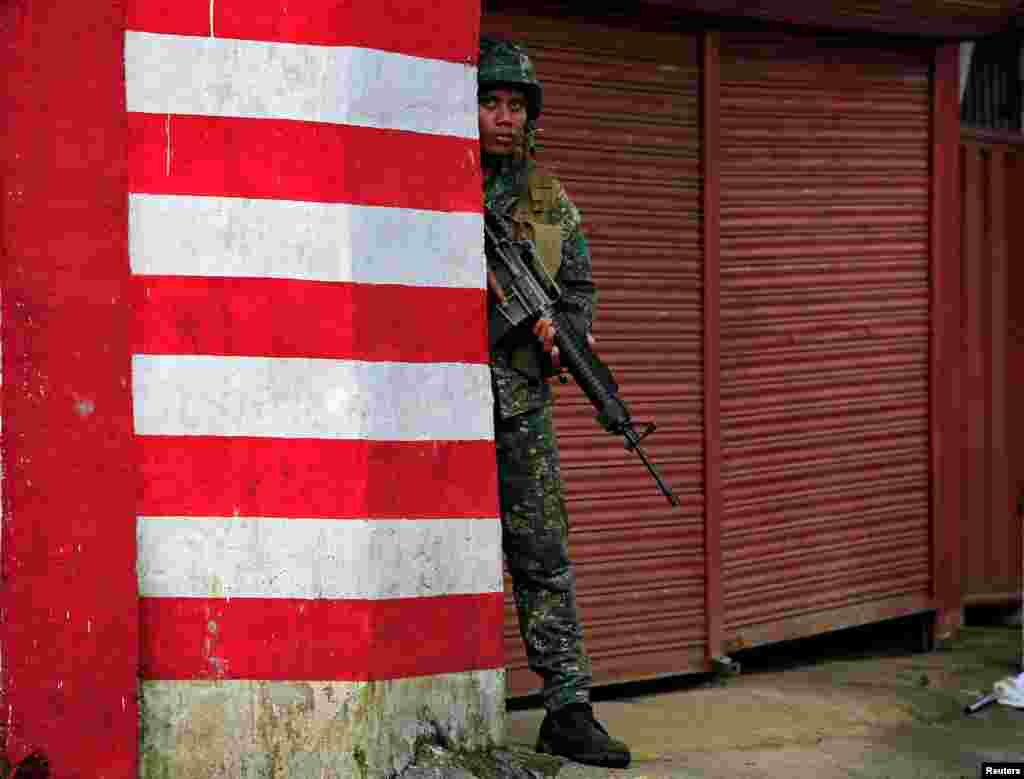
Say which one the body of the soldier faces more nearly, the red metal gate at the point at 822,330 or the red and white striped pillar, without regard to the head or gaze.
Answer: the red and white striped pillar

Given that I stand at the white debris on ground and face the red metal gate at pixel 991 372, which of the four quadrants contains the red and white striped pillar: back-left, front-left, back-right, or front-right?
back-left

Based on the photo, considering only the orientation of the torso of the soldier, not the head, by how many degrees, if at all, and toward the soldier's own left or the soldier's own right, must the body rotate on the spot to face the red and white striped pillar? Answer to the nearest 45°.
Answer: approximately 45° to the soldier's own right

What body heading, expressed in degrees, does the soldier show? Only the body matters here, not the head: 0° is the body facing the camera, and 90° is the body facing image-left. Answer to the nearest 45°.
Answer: approximately 0°

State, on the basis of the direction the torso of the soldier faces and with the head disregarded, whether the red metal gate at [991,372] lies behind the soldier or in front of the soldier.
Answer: behind

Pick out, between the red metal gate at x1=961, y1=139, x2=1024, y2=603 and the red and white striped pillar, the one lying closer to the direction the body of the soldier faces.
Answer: the red and white striped pillar

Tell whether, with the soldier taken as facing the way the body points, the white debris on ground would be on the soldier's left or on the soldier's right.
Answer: on the soldier's left

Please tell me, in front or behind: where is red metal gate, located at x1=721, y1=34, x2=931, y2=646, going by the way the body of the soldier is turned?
behind
